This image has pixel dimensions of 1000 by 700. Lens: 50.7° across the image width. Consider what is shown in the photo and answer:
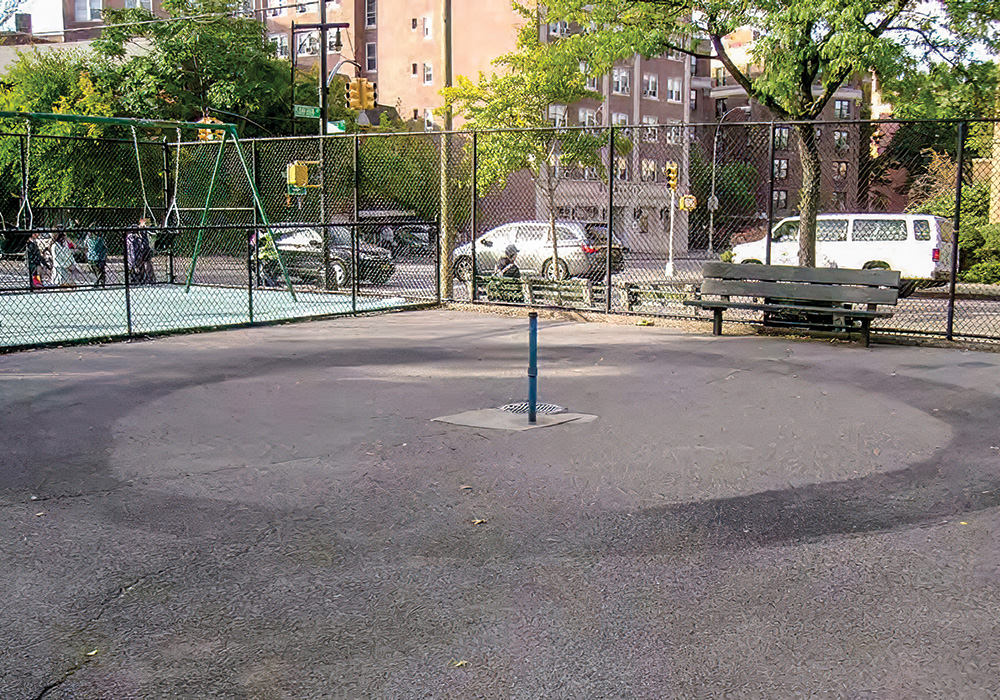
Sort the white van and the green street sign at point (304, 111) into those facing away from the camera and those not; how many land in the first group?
0

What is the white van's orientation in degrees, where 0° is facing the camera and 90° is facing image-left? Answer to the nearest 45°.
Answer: approximately 90°

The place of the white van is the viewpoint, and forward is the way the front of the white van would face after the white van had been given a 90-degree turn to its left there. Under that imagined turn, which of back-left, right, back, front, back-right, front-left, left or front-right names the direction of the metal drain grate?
front

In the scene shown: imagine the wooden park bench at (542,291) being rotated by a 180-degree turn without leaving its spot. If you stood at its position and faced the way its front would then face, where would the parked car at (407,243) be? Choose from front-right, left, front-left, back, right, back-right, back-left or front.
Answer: back-right

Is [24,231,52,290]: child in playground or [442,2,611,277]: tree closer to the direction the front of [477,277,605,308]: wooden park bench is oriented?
the tree

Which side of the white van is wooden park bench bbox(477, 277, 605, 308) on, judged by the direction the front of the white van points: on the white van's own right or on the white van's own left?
on the white van's own left

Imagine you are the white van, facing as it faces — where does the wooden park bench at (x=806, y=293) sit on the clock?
The wooden park bench is roughly at 9 o'clock from the white van.

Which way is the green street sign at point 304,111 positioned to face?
toward the camera

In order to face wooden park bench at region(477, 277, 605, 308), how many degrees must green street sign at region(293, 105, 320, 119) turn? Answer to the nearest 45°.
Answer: approximately 45° to its left

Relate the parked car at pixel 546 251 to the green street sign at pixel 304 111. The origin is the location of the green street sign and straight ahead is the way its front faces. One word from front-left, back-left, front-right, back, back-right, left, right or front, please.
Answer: left

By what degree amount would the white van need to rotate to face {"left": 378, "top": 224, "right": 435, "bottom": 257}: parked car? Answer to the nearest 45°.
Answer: approximately 45° to its left

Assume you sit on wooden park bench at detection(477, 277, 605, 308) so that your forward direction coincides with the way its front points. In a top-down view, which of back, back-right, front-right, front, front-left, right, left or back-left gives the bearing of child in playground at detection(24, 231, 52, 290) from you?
left

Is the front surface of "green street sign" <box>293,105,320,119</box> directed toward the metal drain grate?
yes
